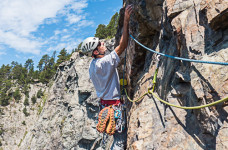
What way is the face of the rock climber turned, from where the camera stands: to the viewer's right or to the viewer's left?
to the viewer's right

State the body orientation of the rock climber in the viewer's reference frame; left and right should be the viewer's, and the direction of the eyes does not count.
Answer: facing away from the viewer and to the right of the viewer
